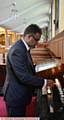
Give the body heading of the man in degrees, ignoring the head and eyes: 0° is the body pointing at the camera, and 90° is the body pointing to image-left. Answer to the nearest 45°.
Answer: approximately 270°

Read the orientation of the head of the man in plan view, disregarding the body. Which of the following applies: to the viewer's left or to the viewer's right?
to the viewer's right
